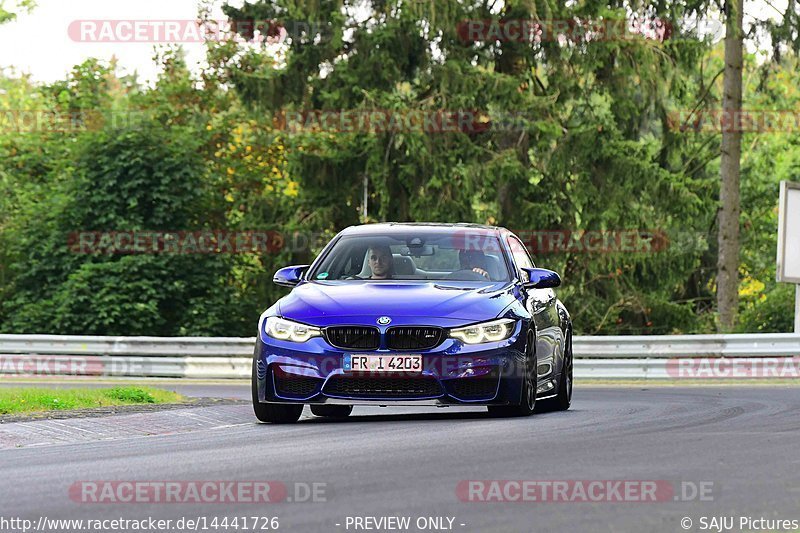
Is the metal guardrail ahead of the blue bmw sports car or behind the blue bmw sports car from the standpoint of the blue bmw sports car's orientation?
behind

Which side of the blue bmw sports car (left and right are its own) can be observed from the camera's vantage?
front
